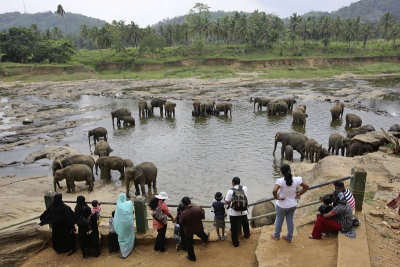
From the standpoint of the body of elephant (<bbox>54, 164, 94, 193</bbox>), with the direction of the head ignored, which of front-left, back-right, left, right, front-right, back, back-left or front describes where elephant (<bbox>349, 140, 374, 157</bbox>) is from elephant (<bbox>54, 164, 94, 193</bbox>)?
back

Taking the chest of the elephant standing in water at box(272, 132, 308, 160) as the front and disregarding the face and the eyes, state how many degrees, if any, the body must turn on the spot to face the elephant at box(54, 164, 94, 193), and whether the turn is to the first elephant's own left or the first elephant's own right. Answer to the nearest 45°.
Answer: approximately 45° to the first elephant's own left

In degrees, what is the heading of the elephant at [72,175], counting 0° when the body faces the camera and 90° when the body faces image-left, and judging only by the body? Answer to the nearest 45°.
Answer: approximately 90°

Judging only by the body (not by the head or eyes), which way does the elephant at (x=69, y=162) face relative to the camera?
to the viewer's left

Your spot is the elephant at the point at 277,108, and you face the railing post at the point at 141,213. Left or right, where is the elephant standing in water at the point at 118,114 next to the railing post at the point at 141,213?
right

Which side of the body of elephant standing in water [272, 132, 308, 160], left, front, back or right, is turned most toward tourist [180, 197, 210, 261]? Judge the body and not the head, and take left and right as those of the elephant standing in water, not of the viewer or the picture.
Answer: left

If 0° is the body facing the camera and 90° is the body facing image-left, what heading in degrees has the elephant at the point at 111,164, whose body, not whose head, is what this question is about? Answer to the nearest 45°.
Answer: approximately 90°

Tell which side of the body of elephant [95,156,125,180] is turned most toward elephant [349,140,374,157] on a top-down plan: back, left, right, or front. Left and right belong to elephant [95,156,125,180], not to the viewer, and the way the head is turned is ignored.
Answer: back

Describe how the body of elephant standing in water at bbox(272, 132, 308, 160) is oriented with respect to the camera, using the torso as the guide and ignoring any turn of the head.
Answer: to the viewer's left

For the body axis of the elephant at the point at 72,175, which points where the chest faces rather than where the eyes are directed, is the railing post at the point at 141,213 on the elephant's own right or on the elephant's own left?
on the elephant's own left
